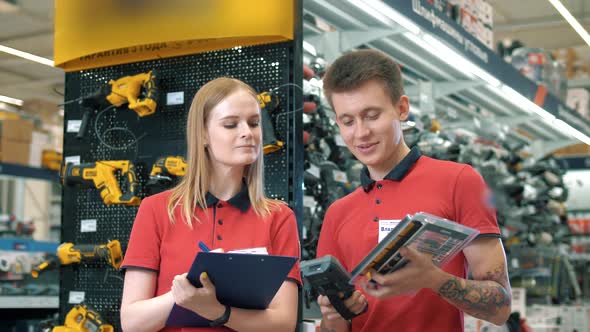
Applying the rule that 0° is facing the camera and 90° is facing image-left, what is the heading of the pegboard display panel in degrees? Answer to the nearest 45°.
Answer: approximately 45°

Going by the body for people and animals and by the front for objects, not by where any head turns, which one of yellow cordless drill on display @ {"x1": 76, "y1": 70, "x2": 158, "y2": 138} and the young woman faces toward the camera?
the young woman

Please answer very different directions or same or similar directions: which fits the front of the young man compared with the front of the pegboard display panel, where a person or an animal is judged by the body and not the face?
same or similar directions

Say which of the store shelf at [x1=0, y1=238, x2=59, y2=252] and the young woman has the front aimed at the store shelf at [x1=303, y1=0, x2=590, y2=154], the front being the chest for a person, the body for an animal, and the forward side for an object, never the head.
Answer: the store shelf at [x1=0, y1=238, x2=59, y2=252]

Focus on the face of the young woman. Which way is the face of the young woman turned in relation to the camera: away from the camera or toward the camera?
toward the camera

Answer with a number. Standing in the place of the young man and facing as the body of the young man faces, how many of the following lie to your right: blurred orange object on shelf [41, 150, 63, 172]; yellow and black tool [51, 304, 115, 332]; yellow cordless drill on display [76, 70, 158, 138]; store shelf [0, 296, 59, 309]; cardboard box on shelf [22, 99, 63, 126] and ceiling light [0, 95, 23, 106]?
6

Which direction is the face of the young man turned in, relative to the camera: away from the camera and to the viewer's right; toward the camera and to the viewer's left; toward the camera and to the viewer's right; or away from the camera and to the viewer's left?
toward the camera and to the viewer's left

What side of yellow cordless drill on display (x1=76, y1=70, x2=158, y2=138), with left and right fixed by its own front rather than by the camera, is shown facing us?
left

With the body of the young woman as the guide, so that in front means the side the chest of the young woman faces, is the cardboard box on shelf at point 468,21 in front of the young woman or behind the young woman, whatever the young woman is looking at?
behind

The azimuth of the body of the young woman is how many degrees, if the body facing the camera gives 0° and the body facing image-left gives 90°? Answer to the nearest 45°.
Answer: approximately 0°

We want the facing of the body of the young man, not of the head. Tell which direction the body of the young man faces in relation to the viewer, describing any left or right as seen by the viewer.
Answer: facing the viewer and to the left of the viewer

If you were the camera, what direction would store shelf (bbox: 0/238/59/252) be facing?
facing the viewer and to the right of the viewer

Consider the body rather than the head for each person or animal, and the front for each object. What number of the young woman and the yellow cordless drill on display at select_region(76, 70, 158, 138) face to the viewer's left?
1
